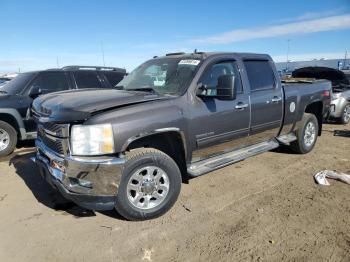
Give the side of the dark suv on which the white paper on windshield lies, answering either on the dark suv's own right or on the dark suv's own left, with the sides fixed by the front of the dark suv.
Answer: on the dark suv's own left

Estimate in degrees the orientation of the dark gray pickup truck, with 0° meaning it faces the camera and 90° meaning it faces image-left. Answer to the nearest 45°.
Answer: approximately 45°

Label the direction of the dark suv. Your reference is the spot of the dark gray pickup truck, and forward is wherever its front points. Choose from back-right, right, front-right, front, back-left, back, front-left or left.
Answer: right

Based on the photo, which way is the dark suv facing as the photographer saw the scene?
facing the viewer and to the left of the viewer

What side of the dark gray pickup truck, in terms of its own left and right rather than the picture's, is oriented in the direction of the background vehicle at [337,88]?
back

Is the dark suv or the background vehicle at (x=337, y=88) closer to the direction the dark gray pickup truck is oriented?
the dark suv

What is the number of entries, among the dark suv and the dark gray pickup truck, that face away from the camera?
0

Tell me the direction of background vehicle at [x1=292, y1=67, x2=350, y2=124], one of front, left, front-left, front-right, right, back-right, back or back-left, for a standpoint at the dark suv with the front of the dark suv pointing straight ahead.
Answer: back-left
